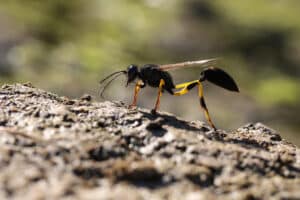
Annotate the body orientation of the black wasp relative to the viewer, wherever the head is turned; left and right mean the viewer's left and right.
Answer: facing to the left of the viewer
